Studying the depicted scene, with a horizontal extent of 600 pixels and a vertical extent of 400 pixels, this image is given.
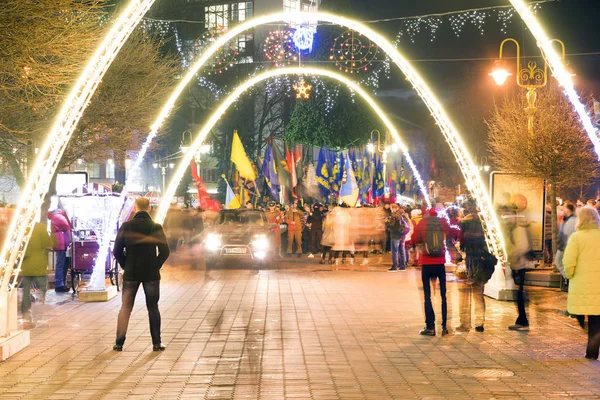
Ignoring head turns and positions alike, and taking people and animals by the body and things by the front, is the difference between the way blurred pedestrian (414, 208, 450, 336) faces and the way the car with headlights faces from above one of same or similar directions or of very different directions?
very different directions

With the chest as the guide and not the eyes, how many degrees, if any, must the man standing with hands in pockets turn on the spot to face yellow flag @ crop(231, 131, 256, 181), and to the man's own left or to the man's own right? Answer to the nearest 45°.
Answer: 0° — they already face it

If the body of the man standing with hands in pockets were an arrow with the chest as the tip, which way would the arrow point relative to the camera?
away from the camera

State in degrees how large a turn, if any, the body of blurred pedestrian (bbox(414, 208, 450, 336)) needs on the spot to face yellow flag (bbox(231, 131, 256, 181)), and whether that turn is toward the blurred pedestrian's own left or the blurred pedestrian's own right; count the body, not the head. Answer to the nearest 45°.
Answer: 0° — they already face it

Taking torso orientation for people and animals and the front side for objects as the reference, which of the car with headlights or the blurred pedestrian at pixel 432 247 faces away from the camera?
the blurred pedestrian

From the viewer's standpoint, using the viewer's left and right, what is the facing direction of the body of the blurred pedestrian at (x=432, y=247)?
facing away from the viewer

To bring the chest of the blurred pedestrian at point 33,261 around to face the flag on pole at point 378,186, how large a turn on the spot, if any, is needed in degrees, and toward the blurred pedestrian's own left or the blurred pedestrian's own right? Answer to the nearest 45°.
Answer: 0° — they already face it

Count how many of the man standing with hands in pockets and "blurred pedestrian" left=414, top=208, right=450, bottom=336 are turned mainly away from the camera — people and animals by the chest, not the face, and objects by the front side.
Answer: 2

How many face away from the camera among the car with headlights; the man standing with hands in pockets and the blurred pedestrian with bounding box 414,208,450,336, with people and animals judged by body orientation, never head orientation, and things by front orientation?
2

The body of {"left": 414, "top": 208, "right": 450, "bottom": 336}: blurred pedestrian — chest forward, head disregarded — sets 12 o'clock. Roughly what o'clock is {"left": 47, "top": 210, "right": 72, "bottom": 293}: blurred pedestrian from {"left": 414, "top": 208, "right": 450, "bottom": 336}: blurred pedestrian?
{"left": 47, "top": 210, "right": 72, "bottom": 293}: blurred pedestrian is roughly at 10 o'clock from {"left": 414, "top": 208, "right": 450, "bottom": 336}: blurred pedestrian.

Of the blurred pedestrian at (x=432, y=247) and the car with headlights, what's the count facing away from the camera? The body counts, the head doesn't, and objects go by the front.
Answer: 1

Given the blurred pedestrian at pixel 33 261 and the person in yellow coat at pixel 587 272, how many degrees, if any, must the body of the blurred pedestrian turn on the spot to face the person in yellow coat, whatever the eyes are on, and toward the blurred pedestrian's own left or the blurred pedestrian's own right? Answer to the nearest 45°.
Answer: approximately 90° to the blurred pedestrian's own right

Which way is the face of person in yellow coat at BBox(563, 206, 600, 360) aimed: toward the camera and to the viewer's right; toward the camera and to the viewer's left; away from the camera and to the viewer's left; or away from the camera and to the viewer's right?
away from the camera and to the viewer's left

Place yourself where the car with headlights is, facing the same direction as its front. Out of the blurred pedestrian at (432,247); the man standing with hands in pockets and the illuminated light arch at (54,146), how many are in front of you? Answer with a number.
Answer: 3

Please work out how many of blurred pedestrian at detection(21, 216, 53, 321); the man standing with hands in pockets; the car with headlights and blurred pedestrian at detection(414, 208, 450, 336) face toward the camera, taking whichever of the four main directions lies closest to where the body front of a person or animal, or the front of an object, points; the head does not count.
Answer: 1

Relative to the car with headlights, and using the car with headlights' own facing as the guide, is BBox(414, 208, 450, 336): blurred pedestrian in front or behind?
in front
